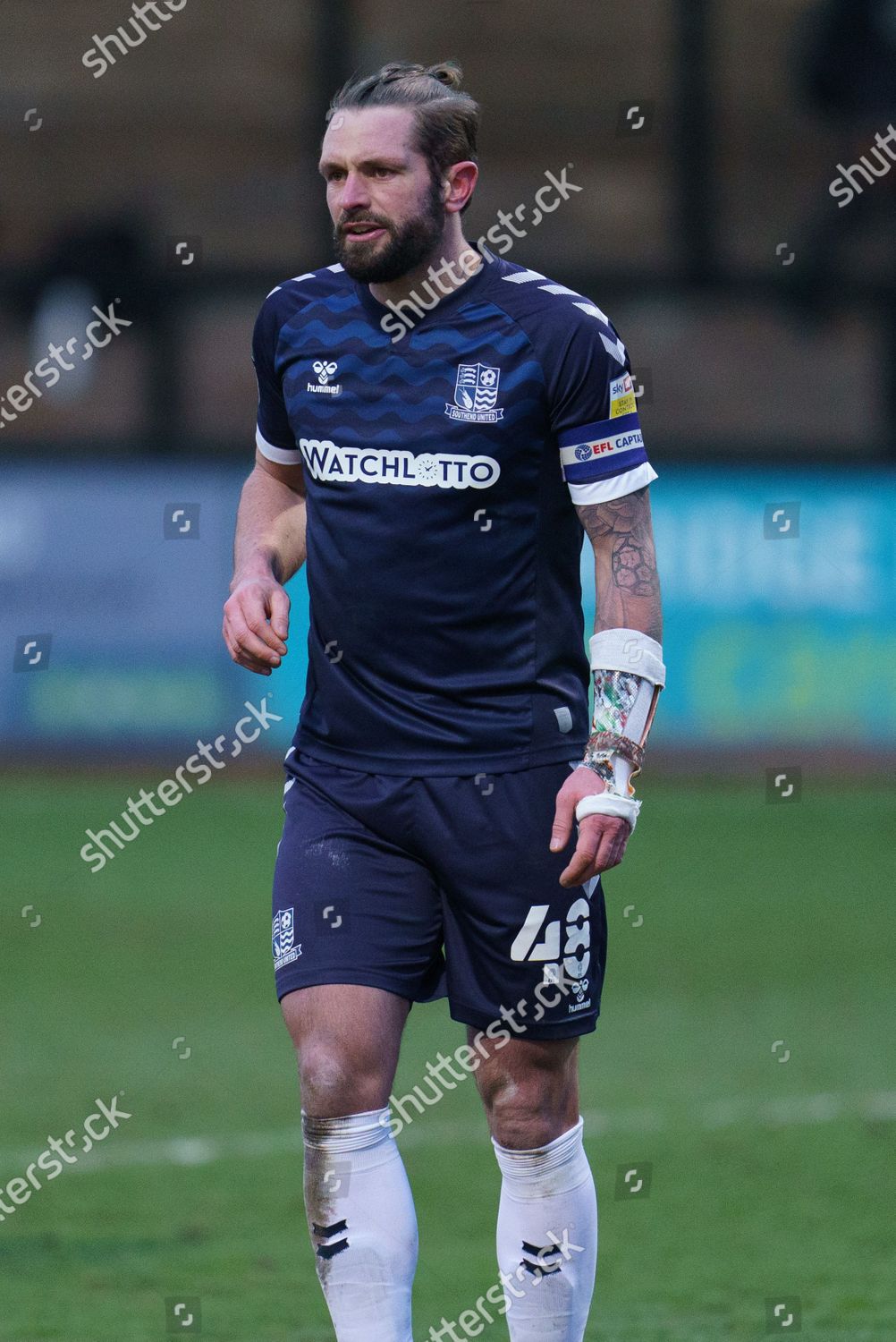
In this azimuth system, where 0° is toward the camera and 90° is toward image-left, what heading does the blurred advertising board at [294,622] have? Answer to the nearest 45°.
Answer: approximately 0°

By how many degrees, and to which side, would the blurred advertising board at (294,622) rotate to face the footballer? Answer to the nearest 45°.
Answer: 0° — it already faces them
